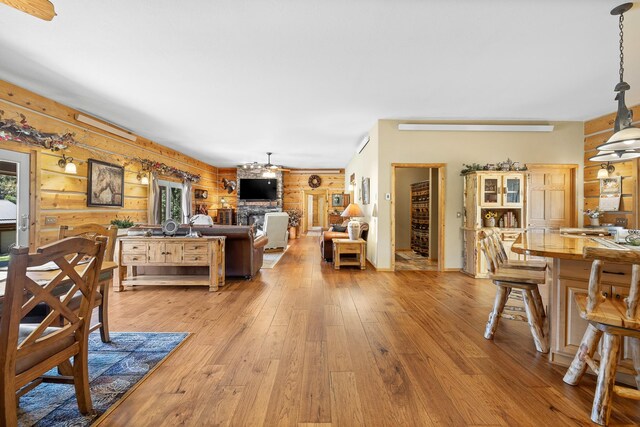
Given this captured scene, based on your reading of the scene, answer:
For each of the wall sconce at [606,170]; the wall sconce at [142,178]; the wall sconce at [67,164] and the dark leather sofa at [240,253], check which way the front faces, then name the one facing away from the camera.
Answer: the dark leather sofa

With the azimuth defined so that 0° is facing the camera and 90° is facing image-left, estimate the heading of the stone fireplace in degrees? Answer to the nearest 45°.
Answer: approximately 0°

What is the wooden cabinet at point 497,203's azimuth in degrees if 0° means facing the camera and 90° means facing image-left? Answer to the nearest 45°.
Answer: approximately 315°

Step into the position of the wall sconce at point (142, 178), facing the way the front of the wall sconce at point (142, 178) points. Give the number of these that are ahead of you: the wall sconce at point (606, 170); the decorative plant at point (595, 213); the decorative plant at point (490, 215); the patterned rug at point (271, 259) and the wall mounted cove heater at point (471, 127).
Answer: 5

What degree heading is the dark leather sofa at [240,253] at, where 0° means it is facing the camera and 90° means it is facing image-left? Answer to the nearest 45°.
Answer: approximately 180°

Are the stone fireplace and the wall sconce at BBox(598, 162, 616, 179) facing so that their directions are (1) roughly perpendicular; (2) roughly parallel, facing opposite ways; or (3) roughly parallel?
roughly perpendicular

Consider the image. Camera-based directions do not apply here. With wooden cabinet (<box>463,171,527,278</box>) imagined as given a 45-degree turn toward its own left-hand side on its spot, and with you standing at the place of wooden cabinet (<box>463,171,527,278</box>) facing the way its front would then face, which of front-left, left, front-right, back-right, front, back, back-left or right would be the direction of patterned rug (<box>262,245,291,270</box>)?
back

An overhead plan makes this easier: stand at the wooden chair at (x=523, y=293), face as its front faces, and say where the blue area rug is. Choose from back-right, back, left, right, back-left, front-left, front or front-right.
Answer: back-right

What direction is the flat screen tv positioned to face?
toward the camera

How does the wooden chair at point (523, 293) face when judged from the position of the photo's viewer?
facing to the right of the viewer

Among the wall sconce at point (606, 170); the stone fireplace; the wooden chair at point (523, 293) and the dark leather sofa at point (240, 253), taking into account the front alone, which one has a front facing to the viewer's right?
the wooden chair

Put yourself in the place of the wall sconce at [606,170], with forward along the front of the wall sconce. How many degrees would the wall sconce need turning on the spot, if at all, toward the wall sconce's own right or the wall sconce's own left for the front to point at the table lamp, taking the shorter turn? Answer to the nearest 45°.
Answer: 0° — it already faces it

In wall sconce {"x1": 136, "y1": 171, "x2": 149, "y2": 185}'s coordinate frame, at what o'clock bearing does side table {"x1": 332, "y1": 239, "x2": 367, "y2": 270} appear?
The side table is roughly at 12 o'clock from the wall sconce.

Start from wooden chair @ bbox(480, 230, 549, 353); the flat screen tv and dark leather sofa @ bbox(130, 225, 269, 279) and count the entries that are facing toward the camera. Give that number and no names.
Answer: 1

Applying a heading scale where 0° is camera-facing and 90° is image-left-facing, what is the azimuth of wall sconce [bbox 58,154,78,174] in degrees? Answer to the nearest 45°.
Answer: approximately 315°

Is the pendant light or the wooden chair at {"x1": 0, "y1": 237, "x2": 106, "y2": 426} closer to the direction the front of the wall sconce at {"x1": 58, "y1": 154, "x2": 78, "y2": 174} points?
the pendant light

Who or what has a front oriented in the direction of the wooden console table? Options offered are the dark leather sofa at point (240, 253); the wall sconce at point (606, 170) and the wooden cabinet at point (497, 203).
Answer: the wall sconce

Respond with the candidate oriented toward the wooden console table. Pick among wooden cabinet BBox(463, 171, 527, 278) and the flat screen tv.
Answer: the flat screen tv

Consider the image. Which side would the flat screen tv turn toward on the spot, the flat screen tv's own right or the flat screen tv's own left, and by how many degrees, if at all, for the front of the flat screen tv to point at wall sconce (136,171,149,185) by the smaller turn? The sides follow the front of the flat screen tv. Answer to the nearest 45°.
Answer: approximately 45° to the flat screen tv's own right
